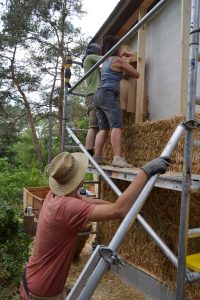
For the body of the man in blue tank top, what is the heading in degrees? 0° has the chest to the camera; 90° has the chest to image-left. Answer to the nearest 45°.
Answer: approximately 225°

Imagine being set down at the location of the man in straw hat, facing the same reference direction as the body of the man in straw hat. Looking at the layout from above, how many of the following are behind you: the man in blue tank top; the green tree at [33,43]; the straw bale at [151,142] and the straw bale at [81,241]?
0

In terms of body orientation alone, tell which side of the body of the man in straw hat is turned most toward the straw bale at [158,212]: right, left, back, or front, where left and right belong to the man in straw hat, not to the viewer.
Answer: front

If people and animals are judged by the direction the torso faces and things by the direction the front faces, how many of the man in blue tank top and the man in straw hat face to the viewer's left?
0

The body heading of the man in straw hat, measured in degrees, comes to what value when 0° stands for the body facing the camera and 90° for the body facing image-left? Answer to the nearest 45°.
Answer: approximately 225°

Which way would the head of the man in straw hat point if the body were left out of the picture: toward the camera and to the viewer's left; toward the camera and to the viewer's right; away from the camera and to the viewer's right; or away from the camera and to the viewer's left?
away from the camera and to the viewer's right

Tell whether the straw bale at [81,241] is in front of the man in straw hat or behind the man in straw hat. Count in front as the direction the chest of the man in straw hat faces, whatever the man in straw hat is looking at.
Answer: in front

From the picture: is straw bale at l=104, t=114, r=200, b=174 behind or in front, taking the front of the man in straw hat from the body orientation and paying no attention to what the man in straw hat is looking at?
in front

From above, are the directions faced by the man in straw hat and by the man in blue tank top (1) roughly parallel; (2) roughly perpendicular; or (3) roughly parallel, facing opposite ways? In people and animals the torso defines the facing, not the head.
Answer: roughly parallel

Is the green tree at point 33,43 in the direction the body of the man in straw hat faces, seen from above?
no

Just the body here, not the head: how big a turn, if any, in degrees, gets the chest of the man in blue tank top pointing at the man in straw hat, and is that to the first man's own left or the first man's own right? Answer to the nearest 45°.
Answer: approximately 135° to the first man's own right

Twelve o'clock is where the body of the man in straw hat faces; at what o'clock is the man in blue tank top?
The man in blue tank top is roughly at 11 o'clock from the man in straw hat.
